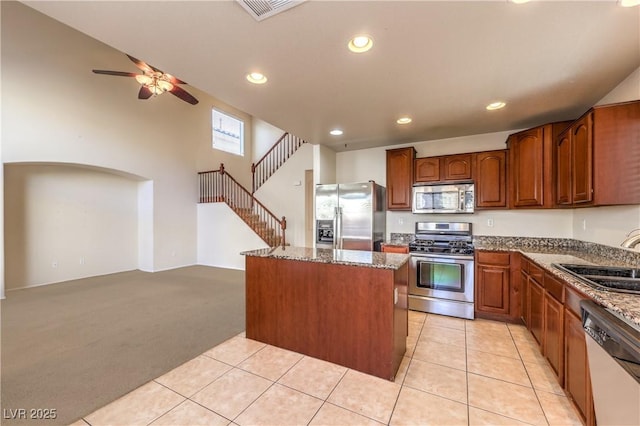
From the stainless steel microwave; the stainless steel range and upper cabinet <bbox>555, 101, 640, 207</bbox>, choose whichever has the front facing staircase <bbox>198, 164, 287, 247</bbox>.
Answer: the upper cabinet

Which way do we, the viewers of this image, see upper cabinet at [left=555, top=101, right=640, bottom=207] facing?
facing to the left of the viewer

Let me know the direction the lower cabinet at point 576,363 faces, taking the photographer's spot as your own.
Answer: facing to the left of the viewer

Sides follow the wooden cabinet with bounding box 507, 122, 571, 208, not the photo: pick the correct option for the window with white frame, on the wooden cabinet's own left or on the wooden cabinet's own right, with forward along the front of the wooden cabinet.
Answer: on the wooden cabinet's own right

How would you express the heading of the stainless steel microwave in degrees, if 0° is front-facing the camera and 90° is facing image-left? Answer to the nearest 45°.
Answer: approximately 0°

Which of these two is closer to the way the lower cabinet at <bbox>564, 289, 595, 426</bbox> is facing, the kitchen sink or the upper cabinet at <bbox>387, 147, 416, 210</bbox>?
the upper cabinet

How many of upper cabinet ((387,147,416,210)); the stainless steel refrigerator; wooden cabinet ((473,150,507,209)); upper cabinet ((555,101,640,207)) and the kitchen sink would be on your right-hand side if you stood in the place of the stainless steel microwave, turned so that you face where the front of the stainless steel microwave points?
2

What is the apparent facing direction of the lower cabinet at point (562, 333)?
to the viewer's left

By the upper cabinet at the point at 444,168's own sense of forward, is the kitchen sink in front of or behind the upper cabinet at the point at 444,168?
in front

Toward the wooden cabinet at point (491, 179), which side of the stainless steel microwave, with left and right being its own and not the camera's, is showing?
left

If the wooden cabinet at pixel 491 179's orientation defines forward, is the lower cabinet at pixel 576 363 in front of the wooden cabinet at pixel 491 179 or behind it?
in front

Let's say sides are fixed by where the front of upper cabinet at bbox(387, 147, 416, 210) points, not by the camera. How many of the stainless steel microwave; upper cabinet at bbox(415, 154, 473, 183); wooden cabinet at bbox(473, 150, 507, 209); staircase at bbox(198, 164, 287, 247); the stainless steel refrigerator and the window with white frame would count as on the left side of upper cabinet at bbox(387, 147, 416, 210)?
3
